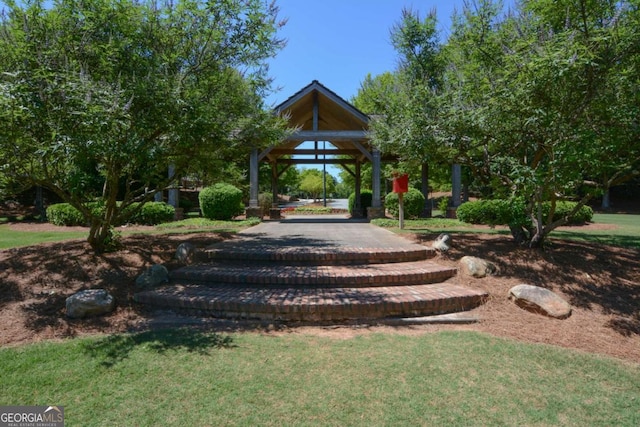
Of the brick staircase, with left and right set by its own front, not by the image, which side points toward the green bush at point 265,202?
back

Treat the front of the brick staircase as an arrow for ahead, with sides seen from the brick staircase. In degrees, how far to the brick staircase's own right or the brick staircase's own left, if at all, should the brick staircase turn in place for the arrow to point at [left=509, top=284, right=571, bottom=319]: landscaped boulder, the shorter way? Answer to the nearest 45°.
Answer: approximately 90° to the brick staircase's own left

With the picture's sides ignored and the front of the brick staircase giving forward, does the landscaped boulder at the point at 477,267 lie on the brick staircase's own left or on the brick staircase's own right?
on the brick staircase's own left

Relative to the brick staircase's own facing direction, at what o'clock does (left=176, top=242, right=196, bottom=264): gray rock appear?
The gray rock is roughly at 4 o'clock from the brick staircase.

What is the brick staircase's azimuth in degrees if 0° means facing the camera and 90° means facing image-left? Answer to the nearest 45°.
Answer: approximately 0°

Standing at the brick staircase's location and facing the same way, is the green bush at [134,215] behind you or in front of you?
behind

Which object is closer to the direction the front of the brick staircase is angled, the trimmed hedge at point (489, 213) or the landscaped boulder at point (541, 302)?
the landscaped boulder

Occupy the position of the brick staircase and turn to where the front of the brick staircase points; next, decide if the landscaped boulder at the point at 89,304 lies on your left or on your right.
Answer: on your right

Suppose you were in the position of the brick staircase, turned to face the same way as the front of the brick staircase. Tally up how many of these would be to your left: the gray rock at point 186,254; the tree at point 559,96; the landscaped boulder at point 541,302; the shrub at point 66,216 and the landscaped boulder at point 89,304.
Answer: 2

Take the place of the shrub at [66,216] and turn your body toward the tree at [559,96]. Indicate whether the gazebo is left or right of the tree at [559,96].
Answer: left

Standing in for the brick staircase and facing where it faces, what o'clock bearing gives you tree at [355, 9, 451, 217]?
The tree is roughly at 7 o'clock from the brick staircase.

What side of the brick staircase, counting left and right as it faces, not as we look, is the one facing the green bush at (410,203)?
back

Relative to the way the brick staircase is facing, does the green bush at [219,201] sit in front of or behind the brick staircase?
behind
